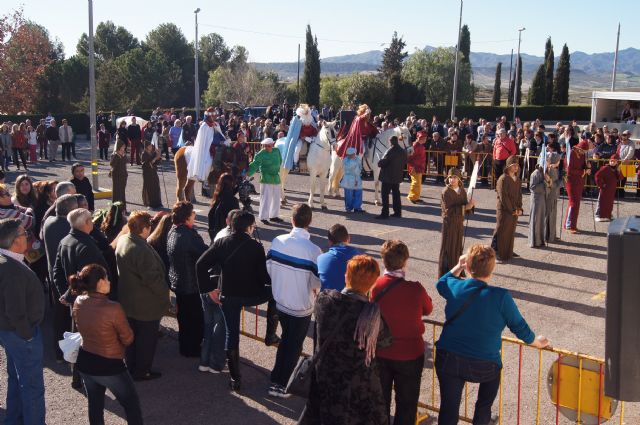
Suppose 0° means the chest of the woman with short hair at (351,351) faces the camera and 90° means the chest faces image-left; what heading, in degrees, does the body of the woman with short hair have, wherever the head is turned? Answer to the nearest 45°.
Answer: approximately 180°

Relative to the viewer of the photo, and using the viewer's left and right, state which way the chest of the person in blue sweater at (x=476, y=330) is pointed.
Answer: facing away from the viewer

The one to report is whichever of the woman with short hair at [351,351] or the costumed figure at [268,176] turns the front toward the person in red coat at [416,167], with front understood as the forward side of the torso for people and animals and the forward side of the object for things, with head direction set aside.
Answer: the woman with short hair

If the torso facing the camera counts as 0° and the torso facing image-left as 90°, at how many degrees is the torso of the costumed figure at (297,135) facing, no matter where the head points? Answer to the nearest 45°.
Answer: approximately 315°

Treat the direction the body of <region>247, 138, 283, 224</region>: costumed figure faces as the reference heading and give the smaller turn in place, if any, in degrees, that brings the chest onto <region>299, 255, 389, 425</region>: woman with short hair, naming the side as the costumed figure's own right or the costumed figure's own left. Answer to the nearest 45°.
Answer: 0° — they already face them

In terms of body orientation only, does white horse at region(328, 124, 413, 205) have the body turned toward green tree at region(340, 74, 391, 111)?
no

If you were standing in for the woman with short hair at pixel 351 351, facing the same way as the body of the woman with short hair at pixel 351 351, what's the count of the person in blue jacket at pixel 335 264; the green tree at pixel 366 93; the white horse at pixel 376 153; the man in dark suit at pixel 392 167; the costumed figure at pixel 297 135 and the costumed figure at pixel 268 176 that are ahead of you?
6

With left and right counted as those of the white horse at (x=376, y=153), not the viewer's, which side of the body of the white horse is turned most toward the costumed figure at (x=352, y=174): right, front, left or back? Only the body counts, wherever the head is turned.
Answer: right

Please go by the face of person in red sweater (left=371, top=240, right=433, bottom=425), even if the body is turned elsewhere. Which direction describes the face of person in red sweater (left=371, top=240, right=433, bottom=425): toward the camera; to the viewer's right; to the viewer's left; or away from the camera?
away from the camera

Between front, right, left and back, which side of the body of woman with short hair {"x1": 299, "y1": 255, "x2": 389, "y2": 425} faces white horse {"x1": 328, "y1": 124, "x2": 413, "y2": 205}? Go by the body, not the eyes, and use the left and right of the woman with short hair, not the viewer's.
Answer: front

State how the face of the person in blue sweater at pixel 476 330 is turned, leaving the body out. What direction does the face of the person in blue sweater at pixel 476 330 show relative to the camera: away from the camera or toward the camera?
away from the camera

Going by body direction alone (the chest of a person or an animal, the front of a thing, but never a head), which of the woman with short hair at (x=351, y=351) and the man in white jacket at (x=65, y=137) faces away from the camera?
the woman with short hair

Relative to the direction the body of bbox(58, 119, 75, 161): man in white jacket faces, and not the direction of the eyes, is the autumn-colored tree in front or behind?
behind

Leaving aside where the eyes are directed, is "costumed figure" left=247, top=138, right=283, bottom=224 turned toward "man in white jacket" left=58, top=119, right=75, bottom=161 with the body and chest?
no
